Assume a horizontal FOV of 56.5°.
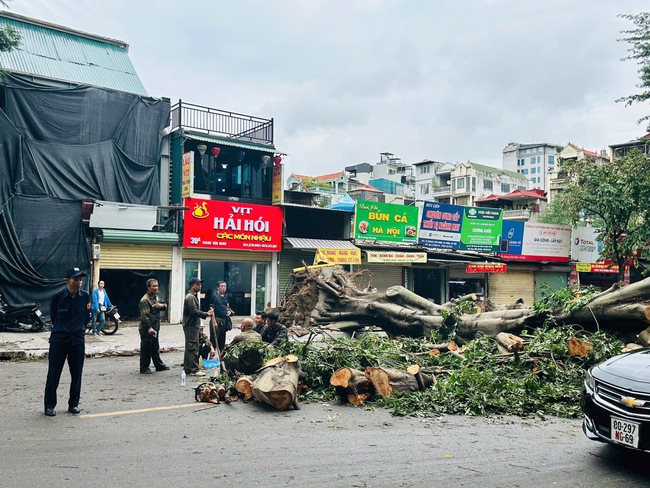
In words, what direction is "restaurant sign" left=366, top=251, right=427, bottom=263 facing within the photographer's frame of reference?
facing the viewer

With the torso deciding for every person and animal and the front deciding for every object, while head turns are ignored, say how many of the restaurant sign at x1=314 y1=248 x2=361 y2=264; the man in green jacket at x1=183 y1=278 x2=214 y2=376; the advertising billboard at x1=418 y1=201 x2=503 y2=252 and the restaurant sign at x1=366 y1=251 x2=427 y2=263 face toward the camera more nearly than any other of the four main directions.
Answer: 3

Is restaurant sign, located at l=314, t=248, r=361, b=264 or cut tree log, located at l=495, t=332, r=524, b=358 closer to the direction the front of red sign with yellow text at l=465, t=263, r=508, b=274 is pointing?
the cut tree log

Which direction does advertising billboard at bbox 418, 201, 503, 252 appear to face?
toward the camera

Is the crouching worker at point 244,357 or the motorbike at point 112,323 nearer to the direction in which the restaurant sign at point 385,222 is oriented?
the crouching worker

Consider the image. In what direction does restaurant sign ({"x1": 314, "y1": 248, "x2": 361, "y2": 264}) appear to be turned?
toward the camera

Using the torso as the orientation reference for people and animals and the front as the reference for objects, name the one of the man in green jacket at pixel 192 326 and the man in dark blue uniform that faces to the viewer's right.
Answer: the man in green jacket

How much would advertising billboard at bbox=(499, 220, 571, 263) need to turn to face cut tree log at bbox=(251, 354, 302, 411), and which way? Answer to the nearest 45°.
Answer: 0° — it already faces it

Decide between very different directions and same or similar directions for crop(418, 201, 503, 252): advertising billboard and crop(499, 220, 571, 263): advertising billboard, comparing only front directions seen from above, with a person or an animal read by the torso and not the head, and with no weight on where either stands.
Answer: same or similar directions

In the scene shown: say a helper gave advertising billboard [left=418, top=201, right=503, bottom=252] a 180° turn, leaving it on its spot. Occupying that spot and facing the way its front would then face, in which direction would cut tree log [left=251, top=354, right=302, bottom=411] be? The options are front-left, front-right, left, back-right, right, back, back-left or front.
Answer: back

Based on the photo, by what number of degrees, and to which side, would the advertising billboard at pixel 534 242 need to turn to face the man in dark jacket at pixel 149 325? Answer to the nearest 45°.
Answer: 0° — it already faces them

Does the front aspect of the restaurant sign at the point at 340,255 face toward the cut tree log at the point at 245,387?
yes

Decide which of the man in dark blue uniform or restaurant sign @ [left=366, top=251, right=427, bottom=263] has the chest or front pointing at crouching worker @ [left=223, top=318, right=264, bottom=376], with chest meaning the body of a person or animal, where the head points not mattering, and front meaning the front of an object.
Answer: the restaurant sign

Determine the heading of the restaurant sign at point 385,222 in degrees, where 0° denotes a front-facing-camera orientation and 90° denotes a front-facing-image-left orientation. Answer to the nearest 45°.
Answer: approximately 0°

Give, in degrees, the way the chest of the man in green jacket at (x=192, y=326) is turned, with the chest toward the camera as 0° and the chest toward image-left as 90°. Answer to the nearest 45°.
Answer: approximately 270°

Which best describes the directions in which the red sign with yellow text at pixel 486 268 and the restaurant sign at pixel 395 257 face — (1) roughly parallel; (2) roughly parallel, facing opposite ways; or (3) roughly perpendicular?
roughly parallel

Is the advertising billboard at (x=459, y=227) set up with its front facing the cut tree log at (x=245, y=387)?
yes
